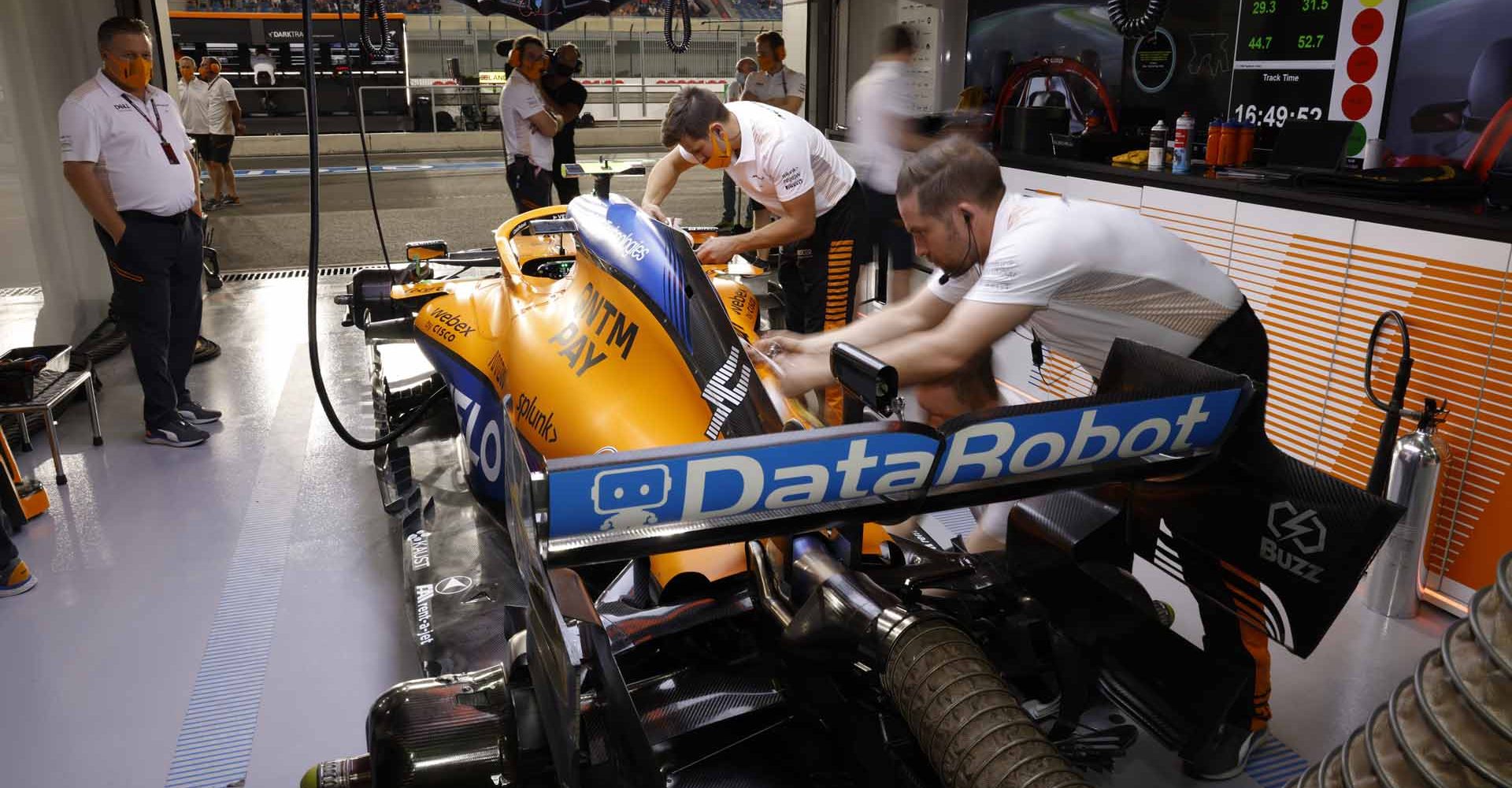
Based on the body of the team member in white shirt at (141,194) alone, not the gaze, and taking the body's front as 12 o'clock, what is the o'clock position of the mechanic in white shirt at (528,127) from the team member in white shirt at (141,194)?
the mechanic in white shirt at (528,127) is roughly at 9 o'clock from the team member in white shirt at (141,194).

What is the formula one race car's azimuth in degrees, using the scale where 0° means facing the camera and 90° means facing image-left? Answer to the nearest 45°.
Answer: approximately 135°

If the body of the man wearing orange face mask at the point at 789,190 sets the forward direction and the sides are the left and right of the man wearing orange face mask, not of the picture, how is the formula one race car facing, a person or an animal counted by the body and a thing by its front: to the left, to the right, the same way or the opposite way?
to the right

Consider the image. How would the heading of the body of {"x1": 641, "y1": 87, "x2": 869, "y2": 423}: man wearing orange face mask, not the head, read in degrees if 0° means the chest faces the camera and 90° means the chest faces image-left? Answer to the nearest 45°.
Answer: approximately 45°

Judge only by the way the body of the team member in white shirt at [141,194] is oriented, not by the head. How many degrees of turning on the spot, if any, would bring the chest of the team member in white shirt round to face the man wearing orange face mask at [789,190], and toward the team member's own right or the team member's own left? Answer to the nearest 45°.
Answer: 0° — they already face them

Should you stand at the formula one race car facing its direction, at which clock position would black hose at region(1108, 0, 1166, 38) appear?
The black hose is roughly at 2 o'clock from the formula one race car.

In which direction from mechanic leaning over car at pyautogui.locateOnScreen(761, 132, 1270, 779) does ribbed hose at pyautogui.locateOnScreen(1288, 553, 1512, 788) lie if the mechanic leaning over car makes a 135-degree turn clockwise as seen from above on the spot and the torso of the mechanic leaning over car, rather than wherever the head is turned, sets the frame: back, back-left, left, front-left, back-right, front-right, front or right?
back-right

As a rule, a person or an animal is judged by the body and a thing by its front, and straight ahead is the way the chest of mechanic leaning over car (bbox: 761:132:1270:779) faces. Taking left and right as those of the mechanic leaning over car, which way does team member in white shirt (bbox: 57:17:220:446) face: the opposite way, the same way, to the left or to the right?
the opposite way

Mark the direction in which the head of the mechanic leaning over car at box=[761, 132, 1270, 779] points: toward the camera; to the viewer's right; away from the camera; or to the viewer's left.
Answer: to the viewer's left

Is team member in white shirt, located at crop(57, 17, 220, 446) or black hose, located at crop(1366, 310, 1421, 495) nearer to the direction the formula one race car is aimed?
the team member in white shirt

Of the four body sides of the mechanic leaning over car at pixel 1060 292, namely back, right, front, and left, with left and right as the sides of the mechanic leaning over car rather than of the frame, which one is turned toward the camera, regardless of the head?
left

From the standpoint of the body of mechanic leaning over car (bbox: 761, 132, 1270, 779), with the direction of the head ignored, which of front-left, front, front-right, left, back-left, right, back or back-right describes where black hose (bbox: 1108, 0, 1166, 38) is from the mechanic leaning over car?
right

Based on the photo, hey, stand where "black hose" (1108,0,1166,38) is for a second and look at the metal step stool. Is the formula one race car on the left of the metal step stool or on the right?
left

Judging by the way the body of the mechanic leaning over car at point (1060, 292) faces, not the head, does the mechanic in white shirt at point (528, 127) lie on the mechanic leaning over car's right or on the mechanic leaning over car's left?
on the mechanic leaning over car's right
